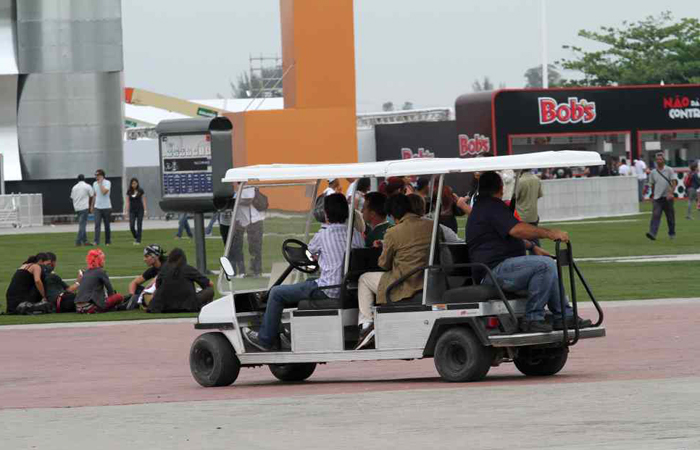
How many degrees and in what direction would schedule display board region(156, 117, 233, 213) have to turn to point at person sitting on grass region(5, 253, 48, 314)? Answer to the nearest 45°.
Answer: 0° — it already faces them

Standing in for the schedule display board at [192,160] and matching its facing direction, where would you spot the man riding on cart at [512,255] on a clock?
The man riding on cart is roughly at 10 o'clock from the schedule display board.

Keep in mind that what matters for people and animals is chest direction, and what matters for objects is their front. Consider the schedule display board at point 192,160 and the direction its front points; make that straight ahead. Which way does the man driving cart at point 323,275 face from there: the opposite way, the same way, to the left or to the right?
to the right

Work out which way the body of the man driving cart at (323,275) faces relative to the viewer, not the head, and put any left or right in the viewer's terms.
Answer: facing away from the viewer and to the left of the viewer

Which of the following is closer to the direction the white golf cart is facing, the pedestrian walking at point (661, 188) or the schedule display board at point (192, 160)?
the schedule display board

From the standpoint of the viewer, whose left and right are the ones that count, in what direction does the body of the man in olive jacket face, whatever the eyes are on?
facing away from the viewer and to the left of the viewer

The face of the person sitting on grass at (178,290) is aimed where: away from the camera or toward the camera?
away from the camera

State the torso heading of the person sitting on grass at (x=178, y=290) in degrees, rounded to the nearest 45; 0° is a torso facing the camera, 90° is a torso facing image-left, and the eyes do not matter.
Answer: approximately 180°
